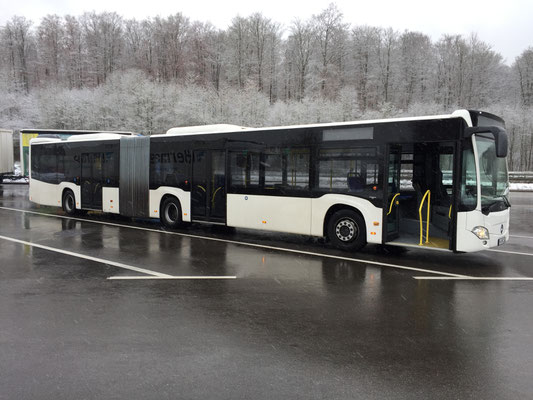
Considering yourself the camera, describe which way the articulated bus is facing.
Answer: facing the viewer and to the right of the viewer
